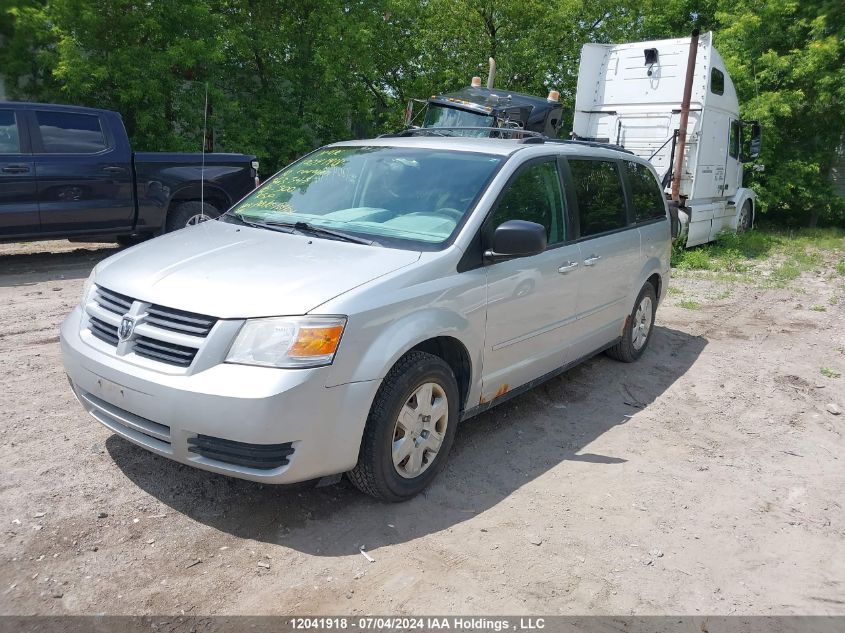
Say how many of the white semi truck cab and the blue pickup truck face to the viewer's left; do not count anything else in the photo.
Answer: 1

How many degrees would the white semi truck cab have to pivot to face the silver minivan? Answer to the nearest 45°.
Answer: approximately 135° to its right

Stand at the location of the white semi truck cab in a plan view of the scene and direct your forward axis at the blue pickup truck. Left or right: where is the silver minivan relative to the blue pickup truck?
left

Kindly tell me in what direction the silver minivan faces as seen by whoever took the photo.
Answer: facing the viewer and to the left of the viewer

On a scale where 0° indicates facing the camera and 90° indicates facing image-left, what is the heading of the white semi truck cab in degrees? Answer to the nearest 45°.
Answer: approximately 225°

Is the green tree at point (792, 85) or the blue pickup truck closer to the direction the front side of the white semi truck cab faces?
the green tree

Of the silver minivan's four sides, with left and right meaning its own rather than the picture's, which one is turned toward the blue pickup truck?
right
